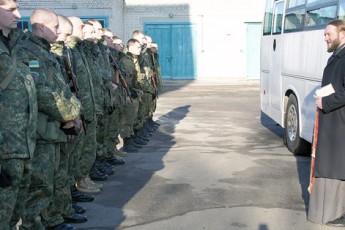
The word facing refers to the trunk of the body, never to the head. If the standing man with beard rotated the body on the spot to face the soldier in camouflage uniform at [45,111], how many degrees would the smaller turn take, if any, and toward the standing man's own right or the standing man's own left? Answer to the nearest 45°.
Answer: approximately 45° to the standing man's own left

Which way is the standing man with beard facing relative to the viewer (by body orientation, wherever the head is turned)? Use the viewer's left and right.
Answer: facing to the left of the viewer

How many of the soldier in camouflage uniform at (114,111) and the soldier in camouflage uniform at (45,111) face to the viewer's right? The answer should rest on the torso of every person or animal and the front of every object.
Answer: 2

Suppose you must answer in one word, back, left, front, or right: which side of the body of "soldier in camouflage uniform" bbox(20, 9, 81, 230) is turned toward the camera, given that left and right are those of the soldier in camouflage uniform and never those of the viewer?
right

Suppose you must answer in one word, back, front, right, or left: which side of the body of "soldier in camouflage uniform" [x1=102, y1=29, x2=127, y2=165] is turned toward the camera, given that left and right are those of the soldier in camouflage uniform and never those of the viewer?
right

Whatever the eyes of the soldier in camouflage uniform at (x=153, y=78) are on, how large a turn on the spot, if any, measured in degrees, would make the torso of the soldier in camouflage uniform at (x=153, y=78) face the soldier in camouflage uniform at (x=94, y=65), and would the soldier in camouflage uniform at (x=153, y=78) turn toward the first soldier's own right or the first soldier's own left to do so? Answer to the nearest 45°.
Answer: approximately 45° to the first soldier's own right

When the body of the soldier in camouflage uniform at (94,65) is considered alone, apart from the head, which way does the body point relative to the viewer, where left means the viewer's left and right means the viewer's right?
facing to the right of the viewer

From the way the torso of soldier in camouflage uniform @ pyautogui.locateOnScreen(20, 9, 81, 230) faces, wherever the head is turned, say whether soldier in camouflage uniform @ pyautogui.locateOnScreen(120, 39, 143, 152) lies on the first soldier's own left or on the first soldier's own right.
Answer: on the first soldier's own left

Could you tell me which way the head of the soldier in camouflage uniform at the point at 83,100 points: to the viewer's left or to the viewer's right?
to the viewer's right

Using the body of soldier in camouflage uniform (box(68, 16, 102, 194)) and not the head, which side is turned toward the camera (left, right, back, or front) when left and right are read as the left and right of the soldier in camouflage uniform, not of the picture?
right

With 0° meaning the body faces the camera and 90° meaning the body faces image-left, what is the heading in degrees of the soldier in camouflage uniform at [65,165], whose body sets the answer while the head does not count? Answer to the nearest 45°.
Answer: approximately 270°

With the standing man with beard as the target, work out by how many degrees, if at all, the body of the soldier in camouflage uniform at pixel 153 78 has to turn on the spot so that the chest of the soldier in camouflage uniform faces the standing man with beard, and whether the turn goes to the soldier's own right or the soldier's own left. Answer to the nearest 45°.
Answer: approximately 45° to the soldier's own right
